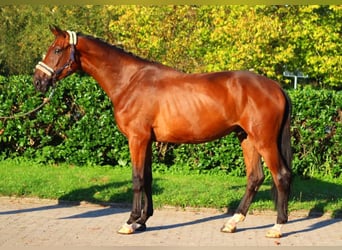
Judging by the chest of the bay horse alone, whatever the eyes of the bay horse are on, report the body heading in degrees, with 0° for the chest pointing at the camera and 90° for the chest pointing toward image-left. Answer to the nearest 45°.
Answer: approximately 90°
